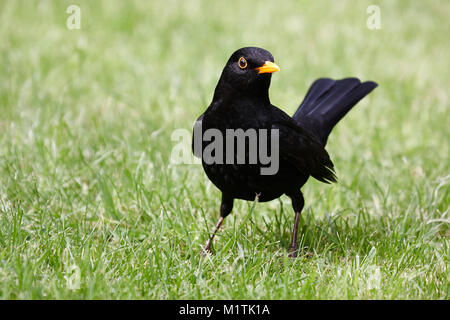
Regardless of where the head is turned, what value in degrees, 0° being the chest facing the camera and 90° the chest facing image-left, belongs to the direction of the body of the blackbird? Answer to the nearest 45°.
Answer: approximately 45°
